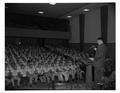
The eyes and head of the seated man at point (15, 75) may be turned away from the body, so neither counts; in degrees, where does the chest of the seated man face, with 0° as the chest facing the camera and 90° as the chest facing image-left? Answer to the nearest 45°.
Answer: approximately 0°
